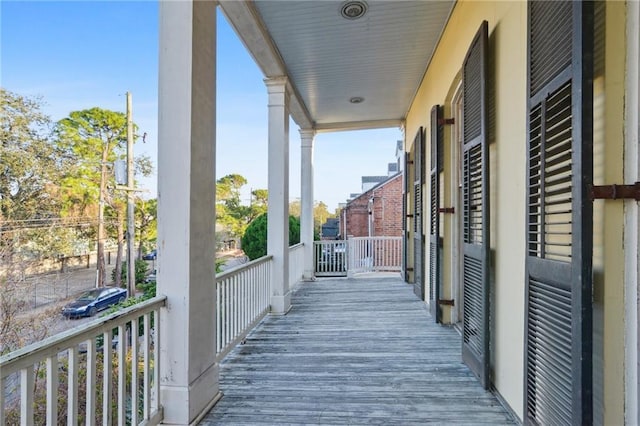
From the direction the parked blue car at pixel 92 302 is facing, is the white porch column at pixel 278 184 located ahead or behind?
behind

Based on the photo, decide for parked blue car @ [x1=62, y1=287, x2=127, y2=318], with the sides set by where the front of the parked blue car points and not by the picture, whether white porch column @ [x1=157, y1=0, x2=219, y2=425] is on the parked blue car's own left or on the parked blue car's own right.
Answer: on the parked blue car's own left

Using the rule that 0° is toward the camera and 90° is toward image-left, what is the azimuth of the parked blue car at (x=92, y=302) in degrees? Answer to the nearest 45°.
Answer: approximately 45°

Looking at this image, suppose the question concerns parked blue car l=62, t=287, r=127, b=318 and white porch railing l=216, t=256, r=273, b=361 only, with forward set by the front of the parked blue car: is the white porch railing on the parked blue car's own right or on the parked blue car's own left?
on the parked blue car's own left

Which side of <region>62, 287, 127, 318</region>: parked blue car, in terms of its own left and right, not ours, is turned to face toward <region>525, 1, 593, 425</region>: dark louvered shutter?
left

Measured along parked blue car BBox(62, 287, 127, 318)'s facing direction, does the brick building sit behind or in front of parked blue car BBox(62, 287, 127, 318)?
behind

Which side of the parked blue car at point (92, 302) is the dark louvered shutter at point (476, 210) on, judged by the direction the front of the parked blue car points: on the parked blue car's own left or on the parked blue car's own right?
on the parked blue car's own left
